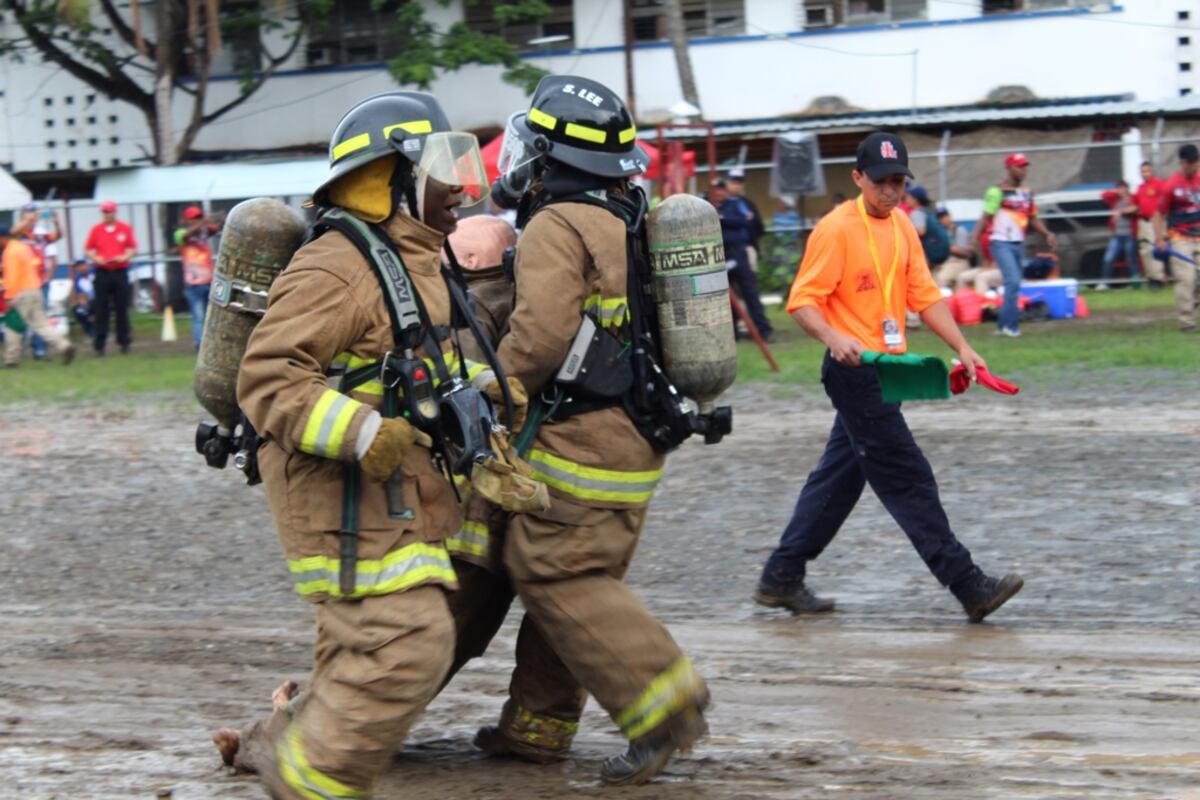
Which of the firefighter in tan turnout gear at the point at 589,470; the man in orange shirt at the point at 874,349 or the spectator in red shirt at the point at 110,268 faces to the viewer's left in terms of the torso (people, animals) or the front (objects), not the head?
the firefighter in tan turnout gear

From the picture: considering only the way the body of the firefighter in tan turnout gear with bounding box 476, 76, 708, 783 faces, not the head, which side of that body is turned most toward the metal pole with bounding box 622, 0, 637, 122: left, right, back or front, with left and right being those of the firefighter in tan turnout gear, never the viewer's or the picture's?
right

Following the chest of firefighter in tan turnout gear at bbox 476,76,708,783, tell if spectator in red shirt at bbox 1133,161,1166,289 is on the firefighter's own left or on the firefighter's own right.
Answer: on the firefighter's own right

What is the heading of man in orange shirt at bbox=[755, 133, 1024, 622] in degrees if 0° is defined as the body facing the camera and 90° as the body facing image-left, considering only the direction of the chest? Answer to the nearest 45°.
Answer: approximately 315°

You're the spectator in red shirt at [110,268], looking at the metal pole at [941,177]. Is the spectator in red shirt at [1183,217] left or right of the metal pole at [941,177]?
right

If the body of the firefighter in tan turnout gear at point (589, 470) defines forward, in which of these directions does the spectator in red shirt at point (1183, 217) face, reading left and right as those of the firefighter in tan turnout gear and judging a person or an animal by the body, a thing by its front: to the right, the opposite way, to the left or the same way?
to the left

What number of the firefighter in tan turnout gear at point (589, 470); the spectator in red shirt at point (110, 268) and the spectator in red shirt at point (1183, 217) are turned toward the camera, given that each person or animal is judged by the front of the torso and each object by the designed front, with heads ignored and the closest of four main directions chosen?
2

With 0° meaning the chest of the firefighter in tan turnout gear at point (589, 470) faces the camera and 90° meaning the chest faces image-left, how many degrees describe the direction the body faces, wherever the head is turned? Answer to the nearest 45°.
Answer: approximately 90°
